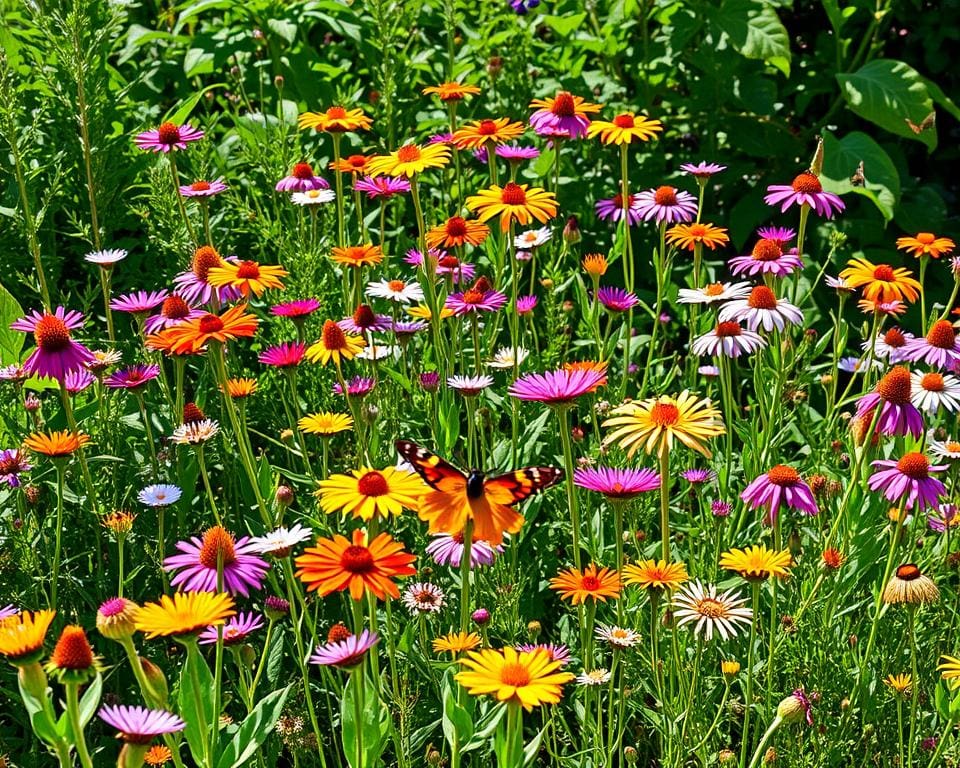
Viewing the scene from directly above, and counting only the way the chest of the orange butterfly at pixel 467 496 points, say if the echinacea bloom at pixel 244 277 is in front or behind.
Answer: in front

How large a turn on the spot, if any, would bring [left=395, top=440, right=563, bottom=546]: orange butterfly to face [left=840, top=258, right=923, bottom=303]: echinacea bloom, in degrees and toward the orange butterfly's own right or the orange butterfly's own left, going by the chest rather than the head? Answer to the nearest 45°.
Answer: approximately 45° to the orange butterfly's own right

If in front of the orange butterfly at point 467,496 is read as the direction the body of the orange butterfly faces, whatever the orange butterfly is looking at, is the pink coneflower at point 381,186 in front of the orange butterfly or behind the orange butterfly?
in front

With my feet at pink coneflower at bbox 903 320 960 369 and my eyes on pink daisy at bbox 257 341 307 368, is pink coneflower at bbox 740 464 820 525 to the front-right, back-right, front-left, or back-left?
front-left

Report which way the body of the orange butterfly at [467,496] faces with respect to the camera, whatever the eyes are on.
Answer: away from the camera

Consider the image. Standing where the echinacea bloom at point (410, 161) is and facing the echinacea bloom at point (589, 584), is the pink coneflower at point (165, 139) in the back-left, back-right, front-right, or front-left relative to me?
back-right

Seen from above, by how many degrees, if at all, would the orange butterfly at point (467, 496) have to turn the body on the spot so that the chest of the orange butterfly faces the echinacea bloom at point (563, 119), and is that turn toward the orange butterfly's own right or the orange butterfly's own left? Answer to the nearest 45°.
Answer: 0° — it already faces it

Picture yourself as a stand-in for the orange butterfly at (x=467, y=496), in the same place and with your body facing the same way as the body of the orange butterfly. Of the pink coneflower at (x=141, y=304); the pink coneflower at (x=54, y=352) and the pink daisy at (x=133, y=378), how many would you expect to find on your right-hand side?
0

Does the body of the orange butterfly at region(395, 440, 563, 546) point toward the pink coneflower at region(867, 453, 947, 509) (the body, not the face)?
no

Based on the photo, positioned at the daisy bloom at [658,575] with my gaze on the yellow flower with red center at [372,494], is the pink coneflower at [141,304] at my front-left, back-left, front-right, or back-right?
front-right

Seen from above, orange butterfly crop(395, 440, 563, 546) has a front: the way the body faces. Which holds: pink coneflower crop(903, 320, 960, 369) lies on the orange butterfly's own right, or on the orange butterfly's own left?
on the orange butterfly's own right

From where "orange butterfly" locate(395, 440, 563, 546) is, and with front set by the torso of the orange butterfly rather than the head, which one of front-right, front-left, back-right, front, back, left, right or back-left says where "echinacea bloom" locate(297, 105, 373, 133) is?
front

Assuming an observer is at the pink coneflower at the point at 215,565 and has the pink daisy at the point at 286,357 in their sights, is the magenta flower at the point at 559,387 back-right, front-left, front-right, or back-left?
front-right

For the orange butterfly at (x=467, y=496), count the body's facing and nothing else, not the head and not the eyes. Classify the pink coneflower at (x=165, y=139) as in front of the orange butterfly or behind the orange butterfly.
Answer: in front
